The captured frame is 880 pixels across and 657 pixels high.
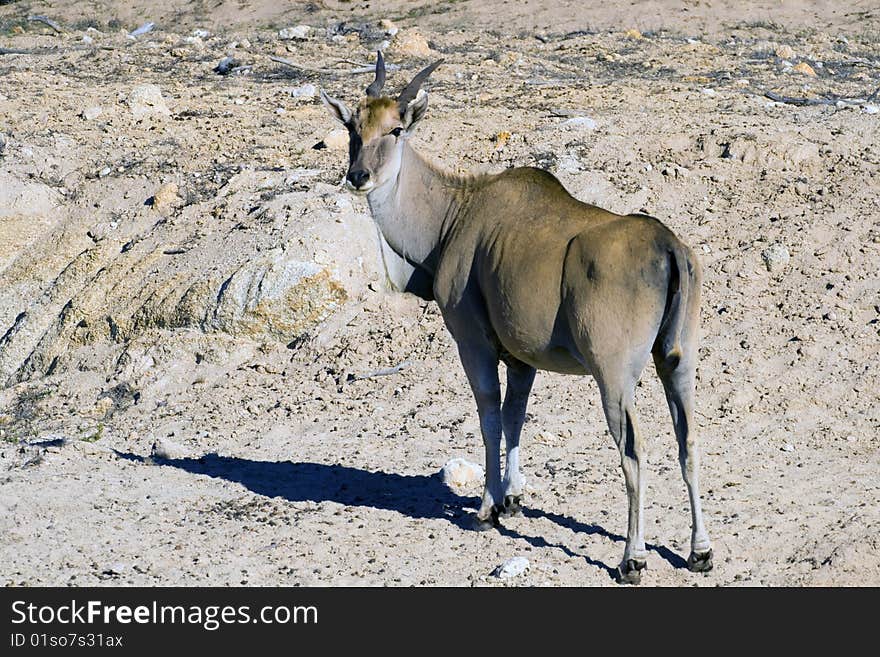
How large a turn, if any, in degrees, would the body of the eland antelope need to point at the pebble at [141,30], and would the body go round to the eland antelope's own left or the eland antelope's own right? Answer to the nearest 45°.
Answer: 0° — it already faces it

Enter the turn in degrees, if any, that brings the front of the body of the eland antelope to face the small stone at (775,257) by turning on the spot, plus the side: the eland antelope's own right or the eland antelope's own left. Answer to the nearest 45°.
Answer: approximately 90° to the eland antelope's own right

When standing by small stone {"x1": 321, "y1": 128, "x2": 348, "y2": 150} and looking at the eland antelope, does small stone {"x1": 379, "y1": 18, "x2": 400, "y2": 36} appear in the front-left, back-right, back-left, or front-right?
back-left

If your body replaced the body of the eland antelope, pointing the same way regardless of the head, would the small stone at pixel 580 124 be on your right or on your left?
on your right

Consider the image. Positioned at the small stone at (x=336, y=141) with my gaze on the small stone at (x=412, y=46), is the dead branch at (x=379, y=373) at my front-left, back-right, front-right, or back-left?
back-right

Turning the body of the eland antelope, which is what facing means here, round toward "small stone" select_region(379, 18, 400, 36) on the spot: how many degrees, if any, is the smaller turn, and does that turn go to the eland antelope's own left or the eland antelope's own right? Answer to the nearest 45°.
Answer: approximately 45° to the eland antelope's own right

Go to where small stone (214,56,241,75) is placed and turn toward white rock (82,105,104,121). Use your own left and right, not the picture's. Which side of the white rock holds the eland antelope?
left

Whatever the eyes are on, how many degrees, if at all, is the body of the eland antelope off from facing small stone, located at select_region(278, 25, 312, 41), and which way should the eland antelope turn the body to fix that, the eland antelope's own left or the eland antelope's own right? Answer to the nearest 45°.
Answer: approximately 45° to the eland antelope's own right

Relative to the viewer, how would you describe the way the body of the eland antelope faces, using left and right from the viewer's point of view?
facing away from the viewer and to the left of the viewer

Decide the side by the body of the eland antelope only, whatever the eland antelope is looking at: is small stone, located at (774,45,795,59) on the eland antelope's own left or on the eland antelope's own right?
on the eland antelope's own right

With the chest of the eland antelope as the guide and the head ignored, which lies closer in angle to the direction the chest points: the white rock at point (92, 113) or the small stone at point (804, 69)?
the white rock

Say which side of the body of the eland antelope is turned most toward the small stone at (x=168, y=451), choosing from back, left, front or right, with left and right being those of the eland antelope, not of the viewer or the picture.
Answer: front

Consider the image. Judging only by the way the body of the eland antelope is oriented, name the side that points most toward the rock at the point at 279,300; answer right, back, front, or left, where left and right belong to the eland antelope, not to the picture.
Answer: front
